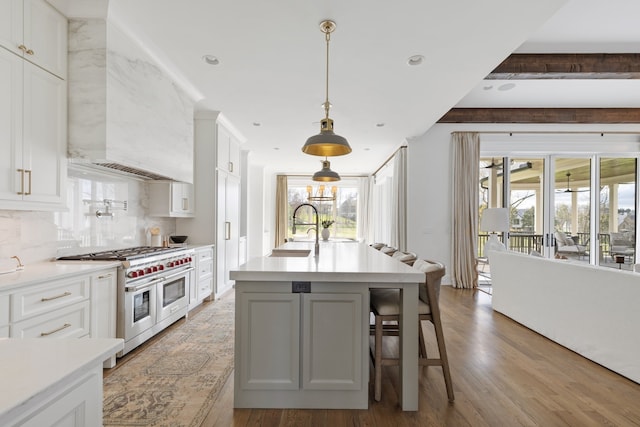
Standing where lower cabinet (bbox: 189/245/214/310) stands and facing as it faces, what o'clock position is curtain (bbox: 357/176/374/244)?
The curtain is roughly at 9 o'clock from the lower cabinet.

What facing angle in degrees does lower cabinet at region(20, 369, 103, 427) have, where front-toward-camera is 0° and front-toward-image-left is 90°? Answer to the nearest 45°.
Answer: approximately 315°

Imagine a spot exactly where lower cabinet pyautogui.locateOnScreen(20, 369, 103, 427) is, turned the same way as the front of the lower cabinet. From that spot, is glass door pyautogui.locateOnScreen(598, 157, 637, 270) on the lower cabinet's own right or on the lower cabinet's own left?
on the lower cabinet's own left

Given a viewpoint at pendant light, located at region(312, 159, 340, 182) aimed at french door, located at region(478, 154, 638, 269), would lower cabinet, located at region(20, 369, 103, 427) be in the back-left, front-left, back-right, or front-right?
back-right

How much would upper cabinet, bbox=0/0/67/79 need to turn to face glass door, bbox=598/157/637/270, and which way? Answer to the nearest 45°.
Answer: approximately 45° to its left

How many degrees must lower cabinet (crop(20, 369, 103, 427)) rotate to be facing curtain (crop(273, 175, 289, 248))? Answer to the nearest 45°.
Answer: approximately 90° to its left
